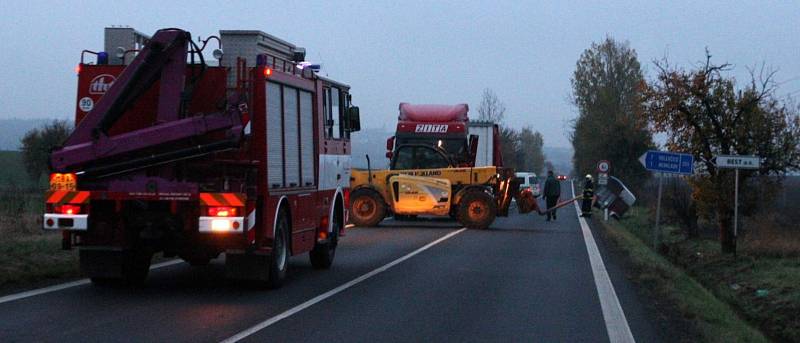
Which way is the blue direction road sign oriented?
toward the camera

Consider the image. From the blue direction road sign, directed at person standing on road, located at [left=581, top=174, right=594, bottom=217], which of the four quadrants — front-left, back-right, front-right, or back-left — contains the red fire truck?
back-left

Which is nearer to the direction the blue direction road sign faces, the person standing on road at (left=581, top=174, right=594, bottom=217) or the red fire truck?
the red fire truck

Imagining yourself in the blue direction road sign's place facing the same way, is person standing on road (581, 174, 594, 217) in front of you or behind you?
behind

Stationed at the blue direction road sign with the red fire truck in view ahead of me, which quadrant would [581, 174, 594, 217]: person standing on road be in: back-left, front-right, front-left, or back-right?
back-right

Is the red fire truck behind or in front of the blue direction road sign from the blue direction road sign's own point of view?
in front

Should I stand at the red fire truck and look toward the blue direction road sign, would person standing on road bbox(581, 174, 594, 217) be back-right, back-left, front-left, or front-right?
front-left
